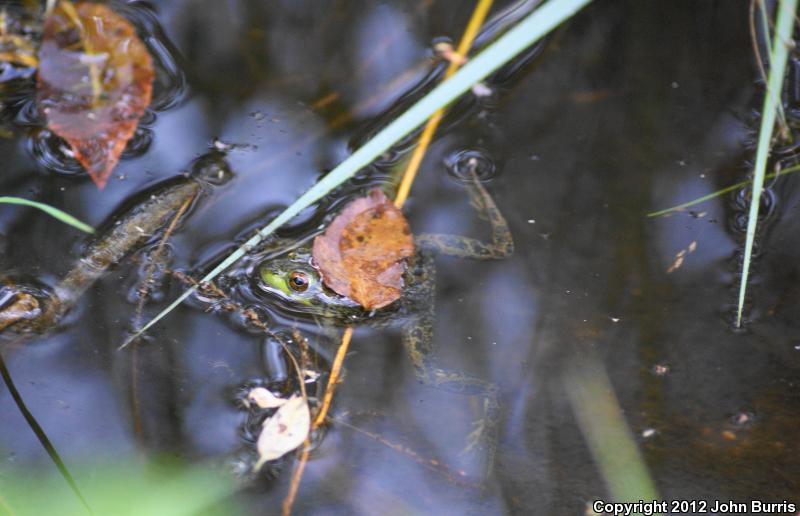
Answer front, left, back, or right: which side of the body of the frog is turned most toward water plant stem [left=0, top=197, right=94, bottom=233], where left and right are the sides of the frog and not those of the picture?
front

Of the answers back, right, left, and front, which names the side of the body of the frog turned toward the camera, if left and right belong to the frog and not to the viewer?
left

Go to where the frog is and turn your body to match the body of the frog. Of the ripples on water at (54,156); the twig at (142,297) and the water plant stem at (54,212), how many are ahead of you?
3

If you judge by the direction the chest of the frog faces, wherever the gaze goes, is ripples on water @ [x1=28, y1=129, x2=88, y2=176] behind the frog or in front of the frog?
in front

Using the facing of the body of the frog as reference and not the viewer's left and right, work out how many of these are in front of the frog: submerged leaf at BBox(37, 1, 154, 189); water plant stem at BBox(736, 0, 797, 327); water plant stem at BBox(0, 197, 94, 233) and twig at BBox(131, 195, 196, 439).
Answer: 3

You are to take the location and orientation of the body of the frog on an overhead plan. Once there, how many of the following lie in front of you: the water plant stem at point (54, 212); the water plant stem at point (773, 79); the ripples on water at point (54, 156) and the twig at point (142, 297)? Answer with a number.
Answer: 3
